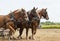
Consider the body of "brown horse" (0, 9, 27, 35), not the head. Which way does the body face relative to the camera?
to the viewer's right
